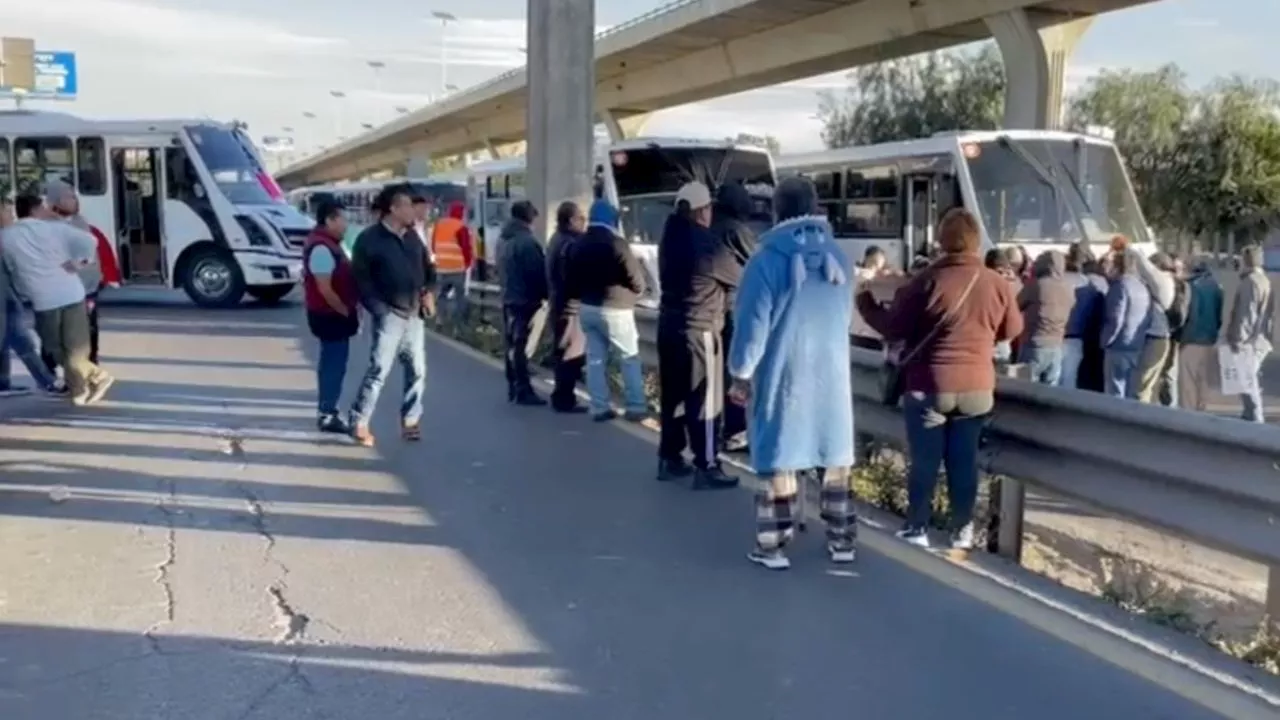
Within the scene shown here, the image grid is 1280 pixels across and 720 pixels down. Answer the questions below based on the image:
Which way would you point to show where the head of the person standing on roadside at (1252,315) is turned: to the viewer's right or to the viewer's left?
to the viewer's left

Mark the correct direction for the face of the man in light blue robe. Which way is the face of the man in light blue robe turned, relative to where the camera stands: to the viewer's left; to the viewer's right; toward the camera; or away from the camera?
away from the camera

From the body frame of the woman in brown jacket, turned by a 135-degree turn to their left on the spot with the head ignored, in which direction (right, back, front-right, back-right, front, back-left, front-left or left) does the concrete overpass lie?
back-right

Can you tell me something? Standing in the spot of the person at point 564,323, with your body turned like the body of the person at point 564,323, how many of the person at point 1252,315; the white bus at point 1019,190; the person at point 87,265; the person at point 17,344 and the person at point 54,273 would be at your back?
3

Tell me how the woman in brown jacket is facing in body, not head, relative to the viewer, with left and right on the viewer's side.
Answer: facing away from the viewer

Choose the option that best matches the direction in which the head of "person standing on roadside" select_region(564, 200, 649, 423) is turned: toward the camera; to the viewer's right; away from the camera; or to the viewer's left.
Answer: away from the camera

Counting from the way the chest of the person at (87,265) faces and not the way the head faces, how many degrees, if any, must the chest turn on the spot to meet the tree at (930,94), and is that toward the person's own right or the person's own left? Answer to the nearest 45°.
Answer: approximately 135° to the person's own right

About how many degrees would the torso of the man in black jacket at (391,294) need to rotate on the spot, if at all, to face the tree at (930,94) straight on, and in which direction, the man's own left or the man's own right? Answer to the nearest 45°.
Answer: approximately 90° to the man's own left
